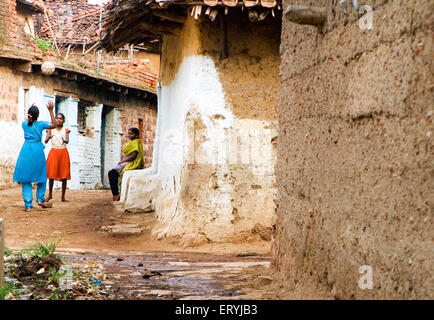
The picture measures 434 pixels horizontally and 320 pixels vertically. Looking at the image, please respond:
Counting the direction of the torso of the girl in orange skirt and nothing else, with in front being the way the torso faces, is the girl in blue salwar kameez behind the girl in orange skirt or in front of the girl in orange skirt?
in front

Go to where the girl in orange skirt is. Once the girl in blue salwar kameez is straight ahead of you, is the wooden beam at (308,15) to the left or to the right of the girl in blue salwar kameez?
left

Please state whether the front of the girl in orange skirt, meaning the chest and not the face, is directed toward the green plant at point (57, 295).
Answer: yes

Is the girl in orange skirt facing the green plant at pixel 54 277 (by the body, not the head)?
yes

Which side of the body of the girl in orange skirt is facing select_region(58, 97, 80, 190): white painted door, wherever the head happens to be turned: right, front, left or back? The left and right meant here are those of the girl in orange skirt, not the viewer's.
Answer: back

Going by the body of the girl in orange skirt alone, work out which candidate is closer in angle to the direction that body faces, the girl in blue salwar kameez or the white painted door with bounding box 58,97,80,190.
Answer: the girl in blue salwar kameez

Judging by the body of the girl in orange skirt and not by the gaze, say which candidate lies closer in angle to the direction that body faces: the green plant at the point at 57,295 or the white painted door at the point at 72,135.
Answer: the green plant

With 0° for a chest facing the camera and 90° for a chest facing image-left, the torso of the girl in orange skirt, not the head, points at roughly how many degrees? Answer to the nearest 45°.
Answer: approximately 0°

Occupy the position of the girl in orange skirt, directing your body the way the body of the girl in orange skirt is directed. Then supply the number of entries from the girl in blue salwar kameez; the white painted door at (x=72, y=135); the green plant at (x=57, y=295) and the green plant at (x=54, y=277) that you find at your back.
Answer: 1

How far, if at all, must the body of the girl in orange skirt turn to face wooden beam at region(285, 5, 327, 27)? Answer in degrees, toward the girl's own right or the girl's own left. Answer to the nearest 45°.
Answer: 0° — they already face it
